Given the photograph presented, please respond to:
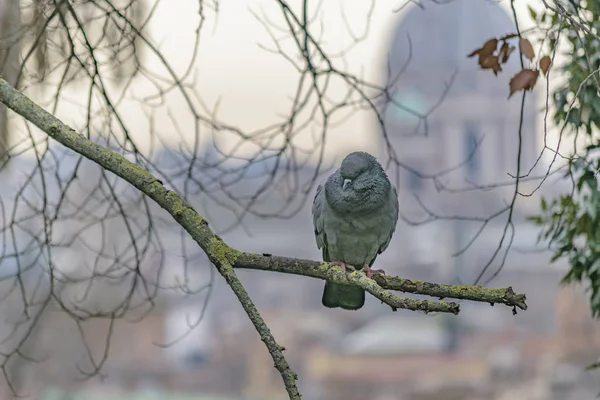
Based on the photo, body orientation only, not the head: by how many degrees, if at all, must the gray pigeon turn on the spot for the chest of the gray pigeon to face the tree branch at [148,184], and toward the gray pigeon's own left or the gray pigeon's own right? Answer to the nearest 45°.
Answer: approximately 45° to the gray pigeon's own right

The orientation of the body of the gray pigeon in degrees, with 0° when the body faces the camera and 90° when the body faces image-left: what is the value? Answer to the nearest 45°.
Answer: approximately 0°

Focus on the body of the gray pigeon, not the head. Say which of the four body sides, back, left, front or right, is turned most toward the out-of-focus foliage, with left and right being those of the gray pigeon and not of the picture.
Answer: left
